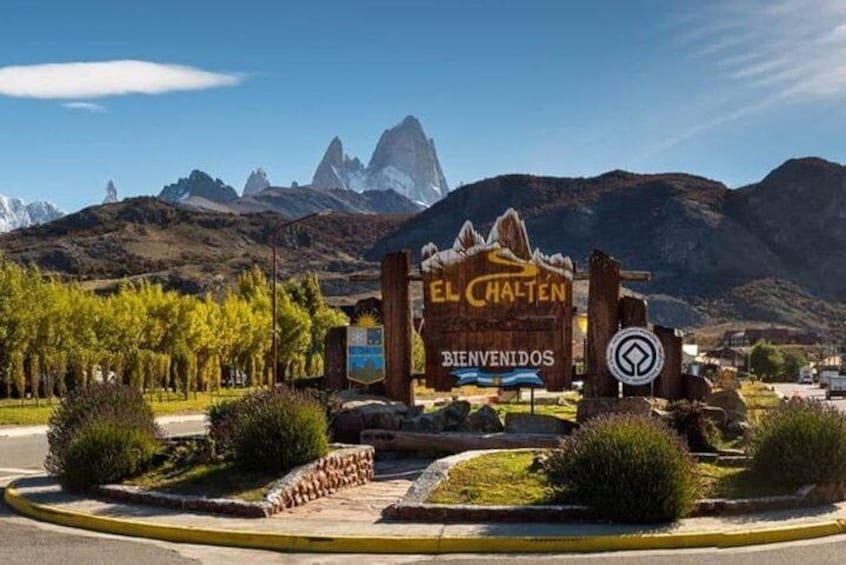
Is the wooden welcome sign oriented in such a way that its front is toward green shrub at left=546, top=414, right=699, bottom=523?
yes

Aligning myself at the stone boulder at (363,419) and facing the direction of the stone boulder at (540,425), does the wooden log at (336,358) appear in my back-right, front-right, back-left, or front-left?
back-left

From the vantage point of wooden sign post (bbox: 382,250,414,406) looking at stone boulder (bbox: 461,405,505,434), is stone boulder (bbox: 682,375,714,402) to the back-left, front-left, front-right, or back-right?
front-left

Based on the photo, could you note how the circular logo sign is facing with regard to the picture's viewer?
facing the viewer

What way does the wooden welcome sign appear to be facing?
toward the camera

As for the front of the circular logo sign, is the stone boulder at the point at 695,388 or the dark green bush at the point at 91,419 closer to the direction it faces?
the dark green bush

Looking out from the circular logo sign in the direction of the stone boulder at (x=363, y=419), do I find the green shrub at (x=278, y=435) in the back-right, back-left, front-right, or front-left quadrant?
front-left

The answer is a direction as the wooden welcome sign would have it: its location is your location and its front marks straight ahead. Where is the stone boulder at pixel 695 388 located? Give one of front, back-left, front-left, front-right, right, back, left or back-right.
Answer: left

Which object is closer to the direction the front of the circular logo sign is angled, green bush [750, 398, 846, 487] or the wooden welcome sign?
the green bush

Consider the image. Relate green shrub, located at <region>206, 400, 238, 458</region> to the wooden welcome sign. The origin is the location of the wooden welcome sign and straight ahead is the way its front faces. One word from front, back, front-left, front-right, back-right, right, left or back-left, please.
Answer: front-right

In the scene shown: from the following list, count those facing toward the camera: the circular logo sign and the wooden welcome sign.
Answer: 2

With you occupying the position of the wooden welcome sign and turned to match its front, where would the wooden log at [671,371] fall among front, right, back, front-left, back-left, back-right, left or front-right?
left

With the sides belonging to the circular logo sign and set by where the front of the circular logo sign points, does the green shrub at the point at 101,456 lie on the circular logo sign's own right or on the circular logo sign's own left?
on the circular logo sign's own right

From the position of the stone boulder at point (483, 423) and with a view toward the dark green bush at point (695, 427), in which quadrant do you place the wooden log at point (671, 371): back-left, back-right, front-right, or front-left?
front-left

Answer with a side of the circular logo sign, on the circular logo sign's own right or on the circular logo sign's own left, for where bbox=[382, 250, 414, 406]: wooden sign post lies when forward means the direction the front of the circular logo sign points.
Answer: on the circular logo sign's own right
